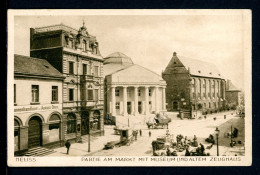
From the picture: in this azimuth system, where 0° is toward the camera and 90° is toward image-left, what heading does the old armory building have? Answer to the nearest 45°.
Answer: approximately 45°

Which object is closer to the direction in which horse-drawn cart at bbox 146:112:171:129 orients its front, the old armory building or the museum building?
the museum building

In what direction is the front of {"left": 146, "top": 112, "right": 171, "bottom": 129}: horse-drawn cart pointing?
to the viewer's left
